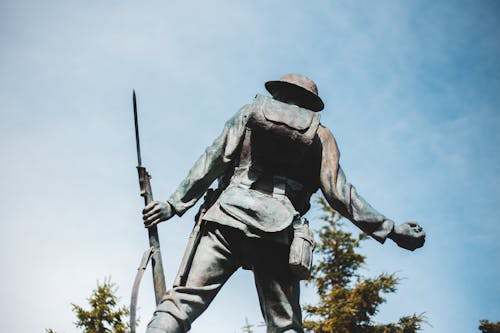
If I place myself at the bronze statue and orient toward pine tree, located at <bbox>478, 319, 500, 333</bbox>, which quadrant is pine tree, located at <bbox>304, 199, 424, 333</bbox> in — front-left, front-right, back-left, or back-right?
front-left

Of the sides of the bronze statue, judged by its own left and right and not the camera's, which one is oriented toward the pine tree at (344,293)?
front

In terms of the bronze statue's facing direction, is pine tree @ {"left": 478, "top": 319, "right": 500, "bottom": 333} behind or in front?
in front

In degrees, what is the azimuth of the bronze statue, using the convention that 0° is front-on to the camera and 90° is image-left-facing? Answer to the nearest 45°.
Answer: approximately 180°
